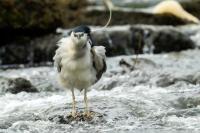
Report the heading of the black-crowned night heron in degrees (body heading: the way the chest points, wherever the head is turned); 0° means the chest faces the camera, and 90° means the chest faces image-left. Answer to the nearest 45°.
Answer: approximately 0°

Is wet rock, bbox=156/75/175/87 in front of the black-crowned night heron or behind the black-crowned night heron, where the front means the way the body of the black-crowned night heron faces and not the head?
behind

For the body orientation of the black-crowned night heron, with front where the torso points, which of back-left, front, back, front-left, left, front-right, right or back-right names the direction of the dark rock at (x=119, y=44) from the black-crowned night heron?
back

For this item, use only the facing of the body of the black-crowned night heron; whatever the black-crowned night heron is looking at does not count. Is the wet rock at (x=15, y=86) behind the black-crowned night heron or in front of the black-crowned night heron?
behind

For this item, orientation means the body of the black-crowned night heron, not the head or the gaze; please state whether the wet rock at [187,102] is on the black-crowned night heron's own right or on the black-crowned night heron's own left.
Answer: on the black-crowned night heron's own left

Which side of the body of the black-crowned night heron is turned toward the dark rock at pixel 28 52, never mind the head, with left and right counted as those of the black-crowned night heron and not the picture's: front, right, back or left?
back
